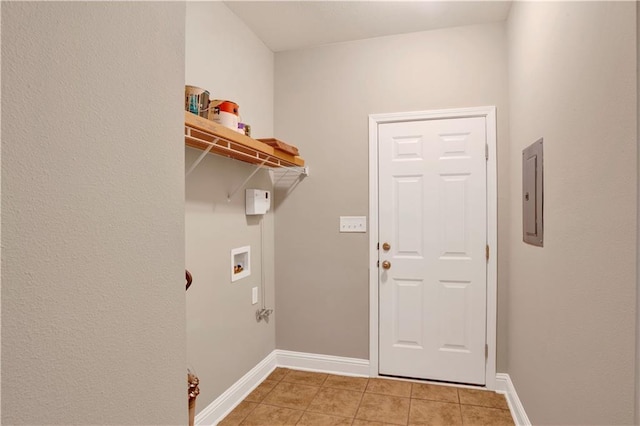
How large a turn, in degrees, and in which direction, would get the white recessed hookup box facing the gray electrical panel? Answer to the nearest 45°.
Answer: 0° — it already faces it

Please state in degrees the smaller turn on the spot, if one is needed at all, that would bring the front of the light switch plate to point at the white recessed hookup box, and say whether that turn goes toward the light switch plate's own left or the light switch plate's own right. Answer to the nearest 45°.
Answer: approximately 45° to the light switch plate's own right

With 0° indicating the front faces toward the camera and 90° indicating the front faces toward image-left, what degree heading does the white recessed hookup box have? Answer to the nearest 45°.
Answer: approximately 315°

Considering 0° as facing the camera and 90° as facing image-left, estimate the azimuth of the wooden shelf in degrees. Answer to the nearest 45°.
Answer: approximately 315°

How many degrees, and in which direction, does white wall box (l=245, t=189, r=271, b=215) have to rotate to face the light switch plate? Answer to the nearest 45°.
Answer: approximately 45° to its left
